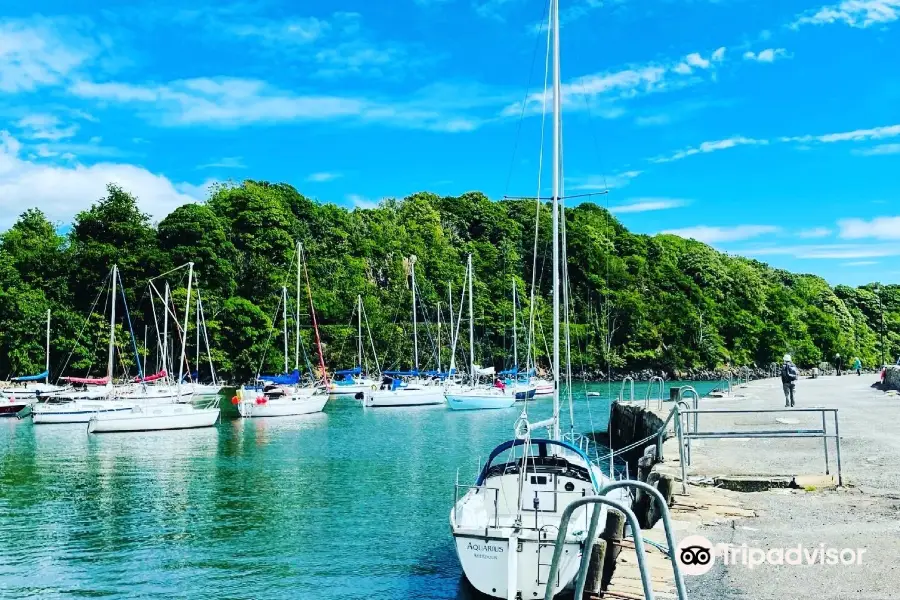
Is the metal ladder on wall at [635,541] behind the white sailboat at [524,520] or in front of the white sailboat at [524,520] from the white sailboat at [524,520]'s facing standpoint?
behind

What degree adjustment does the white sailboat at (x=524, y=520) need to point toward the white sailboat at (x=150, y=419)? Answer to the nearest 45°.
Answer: approximately 45° to its left

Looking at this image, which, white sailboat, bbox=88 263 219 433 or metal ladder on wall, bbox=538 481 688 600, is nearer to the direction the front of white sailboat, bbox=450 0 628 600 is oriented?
the white sailboat

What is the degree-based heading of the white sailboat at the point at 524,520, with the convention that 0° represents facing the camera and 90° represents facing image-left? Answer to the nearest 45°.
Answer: approximately 180°
